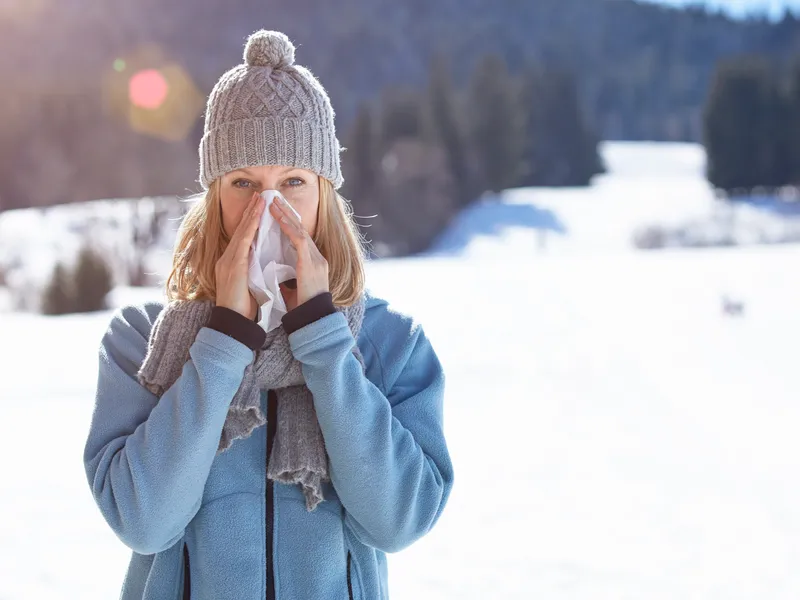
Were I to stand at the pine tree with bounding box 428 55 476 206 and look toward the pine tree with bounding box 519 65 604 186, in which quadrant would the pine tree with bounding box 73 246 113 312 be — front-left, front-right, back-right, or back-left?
back-right

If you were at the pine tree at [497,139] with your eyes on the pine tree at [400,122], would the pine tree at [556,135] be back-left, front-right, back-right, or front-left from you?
back-right

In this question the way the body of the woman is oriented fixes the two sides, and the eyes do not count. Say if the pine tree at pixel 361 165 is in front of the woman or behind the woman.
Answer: behind

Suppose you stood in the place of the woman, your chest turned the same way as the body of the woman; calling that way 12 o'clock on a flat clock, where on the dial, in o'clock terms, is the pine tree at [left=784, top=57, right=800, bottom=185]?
The pine tree is roughly at 7 o'clock from the woman.

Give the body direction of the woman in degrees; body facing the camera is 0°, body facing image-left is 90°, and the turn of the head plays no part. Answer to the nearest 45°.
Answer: approximately 0°

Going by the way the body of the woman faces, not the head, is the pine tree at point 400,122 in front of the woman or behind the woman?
behind

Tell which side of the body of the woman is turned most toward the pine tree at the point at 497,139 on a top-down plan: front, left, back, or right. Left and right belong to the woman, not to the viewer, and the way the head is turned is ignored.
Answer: back

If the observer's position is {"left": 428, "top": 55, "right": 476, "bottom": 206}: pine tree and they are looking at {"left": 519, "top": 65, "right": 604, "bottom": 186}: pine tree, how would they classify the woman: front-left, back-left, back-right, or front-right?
back-right

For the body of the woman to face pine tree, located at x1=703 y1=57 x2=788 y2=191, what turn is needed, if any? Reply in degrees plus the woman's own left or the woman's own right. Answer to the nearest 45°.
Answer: approximately 135° to the woman's own left

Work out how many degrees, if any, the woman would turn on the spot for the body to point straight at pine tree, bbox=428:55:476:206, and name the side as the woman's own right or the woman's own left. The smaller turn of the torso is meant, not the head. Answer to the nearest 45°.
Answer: approximately 180°
